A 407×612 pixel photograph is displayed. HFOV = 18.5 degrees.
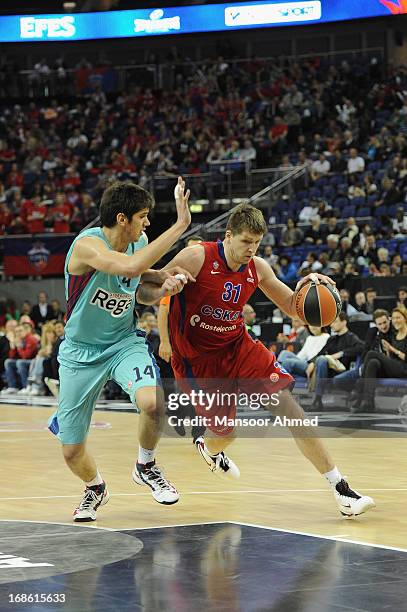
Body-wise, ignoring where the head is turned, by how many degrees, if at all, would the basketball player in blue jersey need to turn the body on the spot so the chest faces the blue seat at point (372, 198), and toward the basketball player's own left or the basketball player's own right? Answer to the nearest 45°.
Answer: approximately 135° to the basketball player's own left

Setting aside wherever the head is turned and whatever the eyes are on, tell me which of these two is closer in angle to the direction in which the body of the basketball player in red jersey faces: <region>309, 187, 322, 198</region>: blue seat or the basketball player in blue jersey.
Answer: the basketball player in blue jersey

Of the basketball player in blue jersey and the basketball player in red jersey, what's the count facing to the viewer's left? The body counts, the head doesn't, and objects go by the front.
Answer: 0

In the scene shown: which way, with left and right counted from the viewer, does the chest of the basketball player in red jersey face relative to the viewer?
facing the viewer and to the right of the viewer

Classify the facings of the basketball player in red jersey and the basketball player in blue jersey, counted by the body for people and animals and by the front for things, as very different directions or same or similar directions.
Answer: same or similar directions

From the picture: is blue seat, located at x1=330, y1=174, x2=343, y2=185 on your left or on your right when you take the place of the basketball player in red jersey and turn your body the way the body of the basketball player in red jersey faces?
on your left

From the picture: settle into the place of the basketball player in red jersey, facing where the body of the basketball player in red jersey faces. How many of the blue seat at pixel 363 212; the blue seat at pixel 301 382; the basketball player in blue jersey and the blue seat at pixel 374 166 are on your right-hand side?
1

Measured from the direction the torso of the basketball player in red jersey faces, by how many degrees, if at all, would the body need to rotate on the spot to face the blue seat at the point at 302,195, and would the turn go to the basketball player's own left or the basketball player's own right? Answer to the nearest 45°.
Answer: approximately 135° to the basketball player's own left

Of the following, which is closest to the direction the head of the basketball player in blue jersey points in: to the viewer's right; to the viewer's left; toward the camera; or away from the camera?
to the viewer's right

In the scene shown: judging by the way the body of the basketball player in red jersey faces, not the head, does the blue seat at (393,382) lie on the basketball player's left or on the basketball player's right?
on the basketball player's left

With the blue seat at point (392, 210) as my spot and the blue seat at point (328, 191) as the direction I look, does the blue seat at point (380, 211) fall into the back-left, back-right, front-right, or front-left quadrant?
front-left

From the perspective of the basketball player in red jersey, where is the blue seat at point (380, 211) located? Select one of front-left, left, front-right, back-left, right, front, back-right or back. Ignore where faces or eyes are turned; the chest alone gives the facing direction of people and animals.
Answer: back-left

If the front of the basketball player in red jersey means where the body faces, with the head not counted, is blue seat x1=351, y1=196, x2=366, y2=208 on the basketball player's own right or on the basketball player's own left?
on the basketball player's own left
